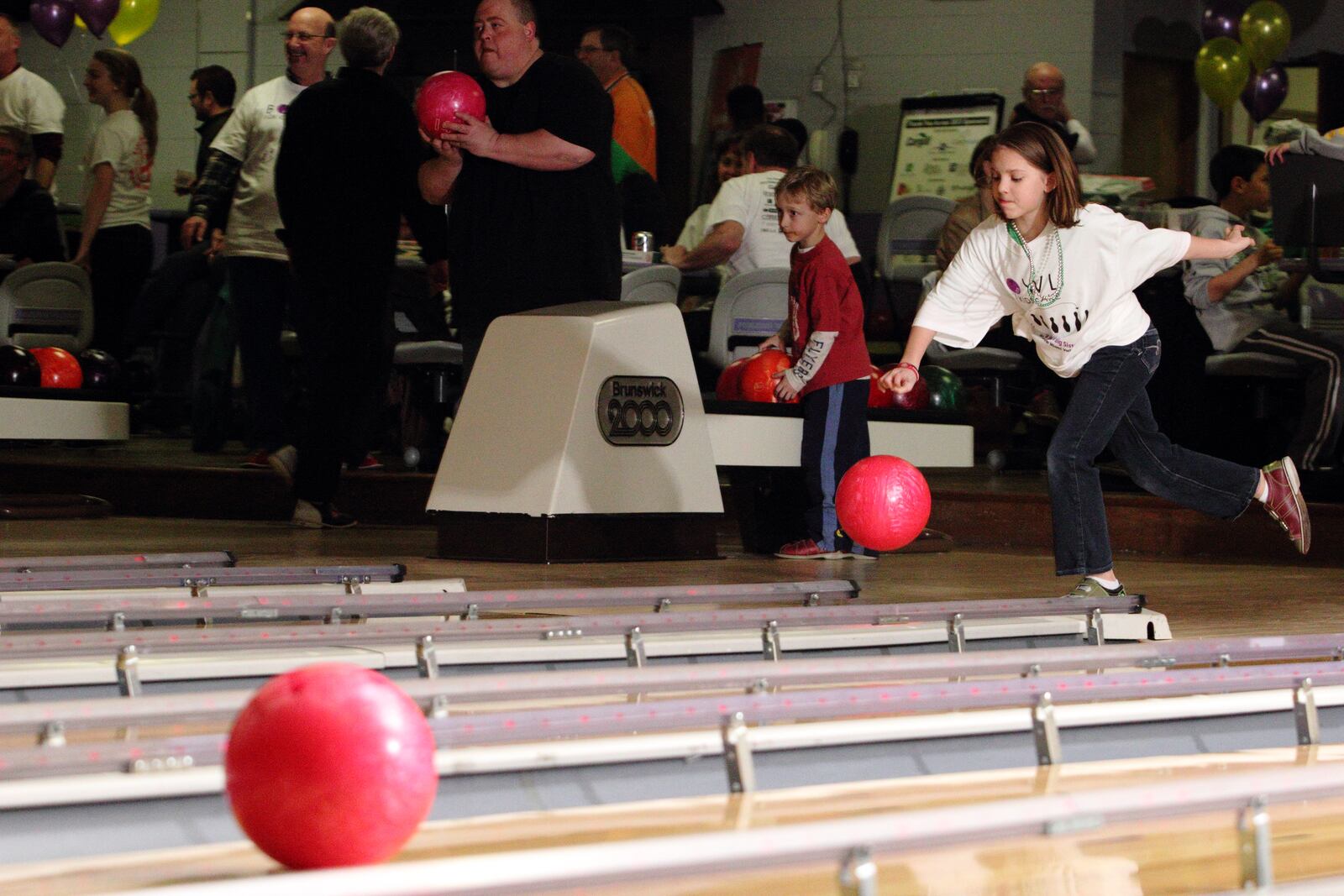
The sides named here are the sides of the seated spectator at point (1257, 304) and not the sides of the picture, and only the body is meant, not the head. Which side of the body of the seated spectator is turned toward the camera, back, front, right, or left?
right

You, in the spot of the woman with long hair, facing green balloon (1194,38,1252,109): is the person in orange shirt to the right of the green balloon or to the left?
right

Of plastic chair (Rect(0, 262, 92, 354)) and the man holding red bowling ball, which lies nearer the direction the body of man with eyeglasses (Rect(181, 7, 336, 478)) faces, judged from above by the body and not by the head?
the man holding red bowling ball
